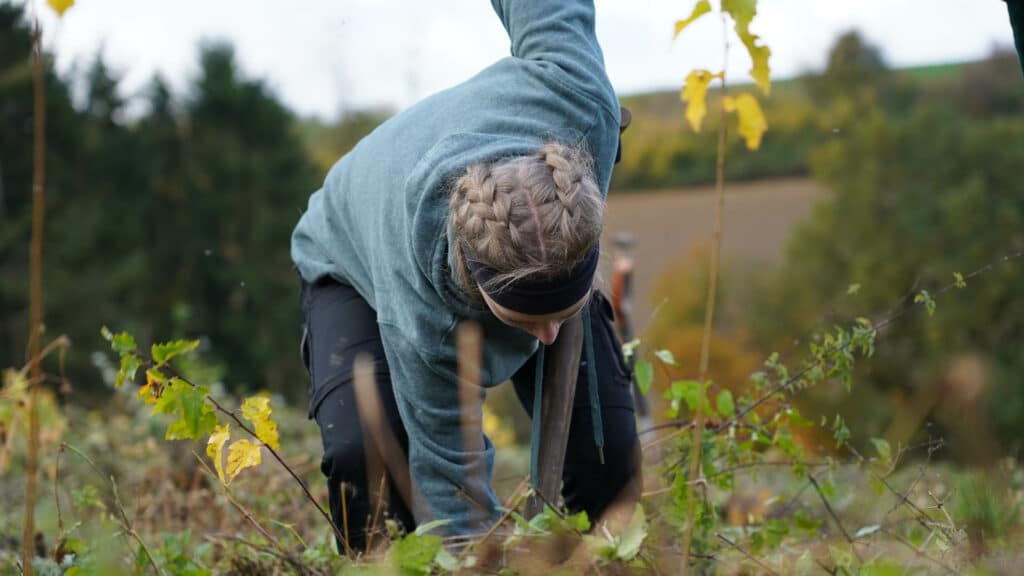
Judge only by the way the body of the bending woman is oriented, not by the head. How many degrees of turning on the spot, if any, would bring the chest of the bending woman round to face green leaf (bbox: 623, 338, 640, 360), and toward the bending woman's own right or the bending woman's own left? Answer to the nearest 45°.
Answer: approximately 90° to the bending woman's own left

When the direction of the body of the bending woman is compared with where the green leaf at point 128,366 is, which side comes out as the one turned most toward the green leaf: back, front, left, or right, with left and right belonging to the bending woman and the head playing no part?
right

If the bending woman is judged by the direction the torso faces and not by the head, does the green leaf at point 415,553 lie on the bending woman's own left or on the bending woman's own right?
on the bending woman's own right

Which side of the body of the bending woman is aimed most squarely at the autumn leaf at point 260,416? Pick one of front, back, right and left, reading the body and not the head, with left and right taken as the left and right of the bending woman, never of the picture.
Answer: right

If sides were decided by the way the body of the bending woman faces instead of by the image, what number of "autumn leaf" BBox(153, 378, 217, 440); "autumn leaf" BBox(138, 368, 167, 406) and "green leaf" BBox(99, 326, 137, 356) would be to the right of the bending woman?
3

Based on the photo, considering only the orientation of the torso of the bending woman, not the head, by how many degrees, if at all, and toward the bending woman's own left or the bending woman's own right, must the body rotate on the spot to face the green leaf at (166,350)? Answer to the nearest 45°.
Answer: approximately 90° to the bending woman's own right

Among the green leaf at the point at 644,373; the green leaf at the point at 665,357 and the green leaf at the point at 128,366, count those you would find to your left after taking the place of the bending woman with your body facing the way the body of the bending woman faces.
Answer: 2

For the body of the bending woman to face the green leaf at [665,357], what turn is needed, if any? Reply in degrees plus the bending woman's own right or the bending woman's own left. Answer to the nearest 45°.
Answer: approximately 90° to the bending woman's own left

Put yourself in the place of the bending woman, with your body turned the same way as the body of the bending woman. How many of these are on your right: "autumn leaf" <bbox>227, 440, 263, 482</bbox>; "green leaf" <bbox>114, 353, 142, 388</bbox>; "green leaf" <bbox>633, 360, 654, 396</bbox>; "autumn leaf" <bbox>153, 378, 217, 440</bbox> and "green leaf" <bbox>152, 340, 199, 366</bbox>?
4

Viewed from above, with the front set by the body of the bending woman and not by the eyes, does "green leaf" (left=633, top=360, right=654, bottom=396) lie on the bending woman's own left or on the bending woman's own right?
on the bending woman's own left

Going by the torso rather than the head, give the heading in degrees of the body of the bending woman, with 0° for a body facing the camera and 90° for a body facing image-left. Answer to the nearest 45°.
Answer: approximately 315°
